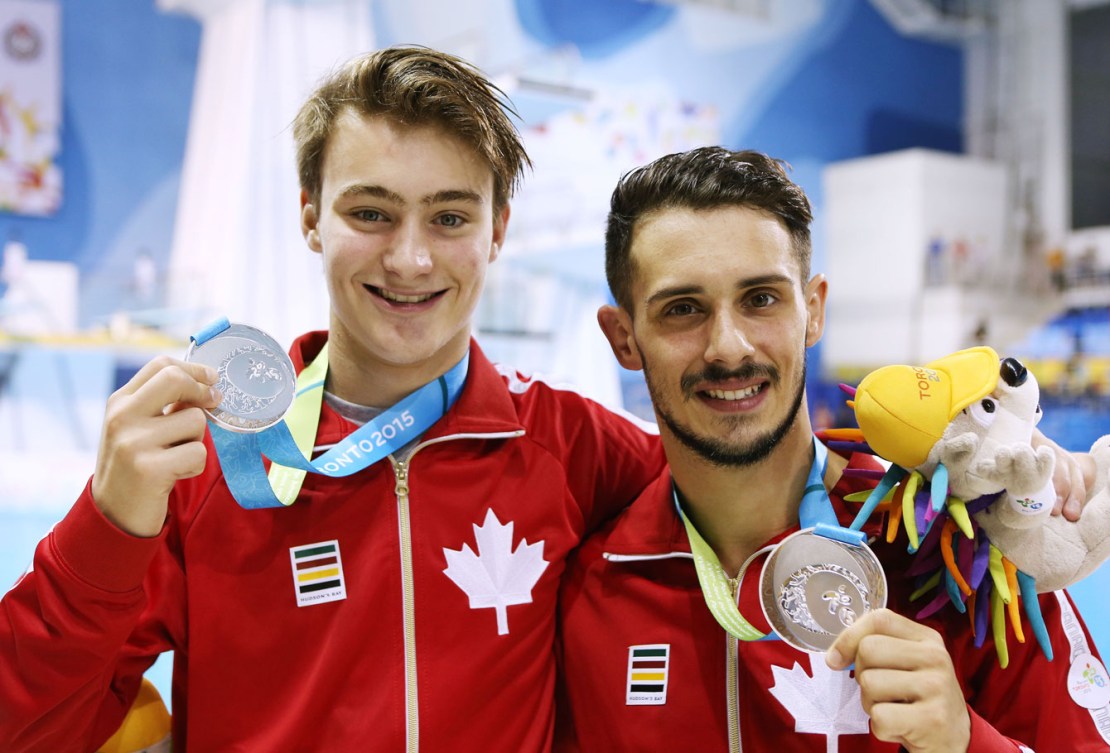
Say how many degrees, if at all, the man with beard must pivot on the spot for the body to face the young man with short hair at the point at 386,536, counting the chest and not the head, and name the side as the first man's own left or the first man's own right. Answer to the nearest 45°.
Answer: approximately 90° to the first man's own right

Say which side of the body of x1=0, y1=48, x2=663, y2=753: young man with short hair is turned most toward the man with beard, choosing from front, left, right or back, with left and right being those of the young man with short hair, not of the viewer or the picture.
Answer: left

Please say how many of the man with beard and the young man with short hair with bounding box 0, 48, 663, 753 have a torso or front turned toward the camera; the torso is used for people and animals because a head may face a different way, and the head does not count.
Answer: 2

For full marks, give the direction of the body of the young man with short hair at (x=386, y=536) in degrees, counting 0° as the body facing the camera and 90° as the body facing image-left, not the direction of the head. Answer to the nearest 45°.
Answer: approximately 0°
